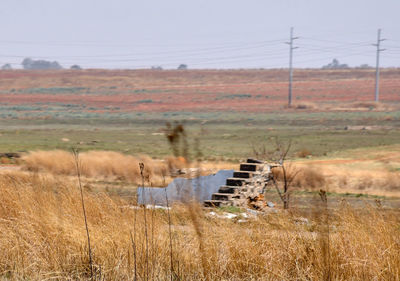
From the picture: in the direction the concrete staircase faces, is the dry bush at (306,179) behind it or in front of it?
behind

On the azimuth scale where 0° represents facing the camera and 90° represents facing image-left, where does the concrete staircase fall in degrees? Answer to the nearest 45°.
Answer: approximately 45°

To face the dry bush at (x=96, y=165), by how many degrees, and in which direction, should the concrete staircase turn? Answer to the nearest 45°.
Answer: approximately 90° to its right

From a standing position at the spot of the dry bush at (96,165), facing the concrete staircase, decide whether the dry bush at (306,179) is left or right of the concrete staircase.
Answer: left
